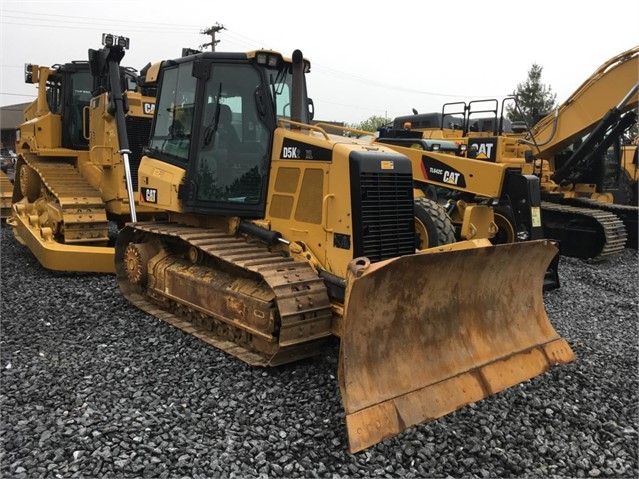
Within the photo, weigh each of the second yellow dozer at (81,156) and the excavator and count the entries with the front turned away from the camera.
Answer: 0

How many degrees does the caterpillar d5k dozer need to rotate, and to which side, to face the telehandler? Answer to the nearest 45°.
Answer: approximately 90° to its left

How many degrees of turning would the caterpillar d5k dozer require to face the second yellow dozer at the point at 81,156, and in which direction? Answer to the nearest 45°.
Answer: approximately 180°

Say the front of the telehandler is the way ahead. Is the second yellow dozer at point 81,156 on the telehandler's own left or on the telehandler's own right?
on the telehandler's own right

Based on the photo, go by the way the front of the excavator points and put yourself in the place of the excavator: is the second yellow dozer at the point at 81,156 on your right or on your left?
on your right

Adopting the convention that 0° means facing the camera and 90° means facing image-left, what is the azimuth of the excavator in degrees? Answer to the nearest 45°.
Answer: approximately 315°
